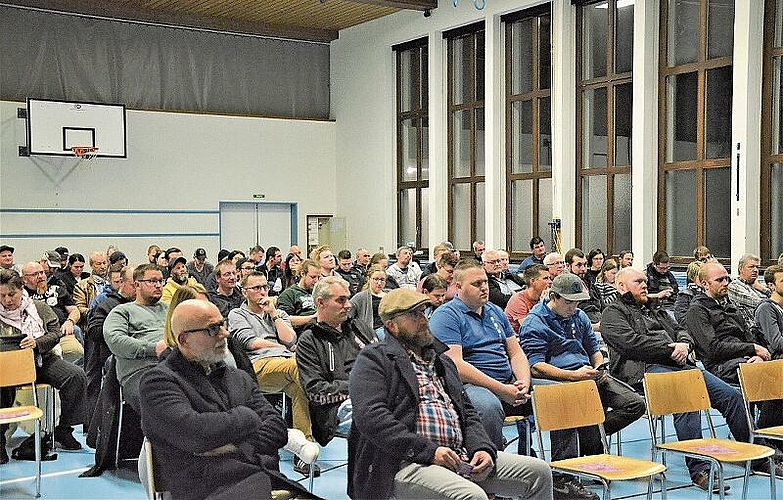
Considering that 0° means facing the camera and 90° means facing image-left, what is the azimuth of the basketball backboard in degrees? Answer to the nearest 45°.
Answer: approximately 0°

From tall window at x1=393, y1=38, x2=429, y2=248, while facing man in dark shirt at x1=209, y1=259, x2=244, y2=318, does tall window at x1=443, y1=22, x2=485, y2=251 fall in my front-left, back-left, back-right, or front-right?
front-left

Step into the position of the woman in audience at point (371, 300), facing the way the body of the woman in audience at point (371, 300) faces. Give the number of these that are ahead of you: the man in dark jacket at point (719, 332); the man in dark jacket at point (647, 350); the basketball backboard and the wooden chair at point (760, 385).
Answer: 3

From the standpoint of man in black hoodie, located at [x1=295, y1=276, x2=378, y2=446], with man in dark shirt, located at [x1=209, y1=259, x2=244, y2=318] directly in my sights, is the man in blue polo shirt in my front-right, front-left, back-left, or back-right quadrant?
back-right

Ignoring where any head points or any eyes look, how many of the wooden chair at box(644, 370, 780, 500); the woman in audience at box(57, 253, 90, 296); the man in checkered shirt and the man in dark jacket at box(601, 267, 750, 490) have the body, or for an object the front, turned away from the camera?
0

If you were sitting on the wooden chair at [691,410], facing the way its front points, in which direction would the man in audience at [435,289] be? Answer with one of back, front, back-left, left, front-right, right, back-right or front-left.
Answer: back

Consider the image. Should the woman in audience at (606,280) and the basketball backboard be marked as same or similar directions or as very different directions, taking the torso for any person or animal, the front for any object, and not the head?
same or similar directions

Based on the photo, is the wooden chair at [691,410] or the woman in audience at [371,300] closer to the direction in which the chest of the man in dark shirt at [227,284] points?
the wooden chair

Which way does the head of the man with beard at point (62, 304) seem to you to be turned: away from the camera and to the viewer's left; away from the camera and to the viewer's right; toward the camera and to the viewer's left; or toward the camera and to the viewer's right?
toward the camera and to the viewer's right
